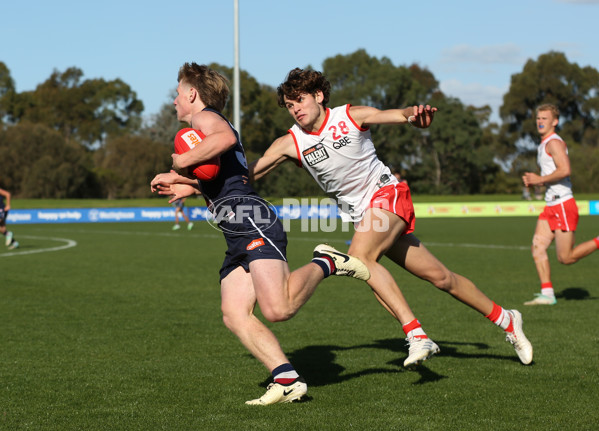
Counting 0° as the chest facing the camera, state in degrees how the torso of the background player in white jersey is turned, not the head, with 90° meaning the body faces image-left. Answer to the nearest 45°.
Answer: approximately 90°

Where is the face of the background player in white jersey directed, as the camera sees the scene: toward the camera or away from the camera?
toward the camera
